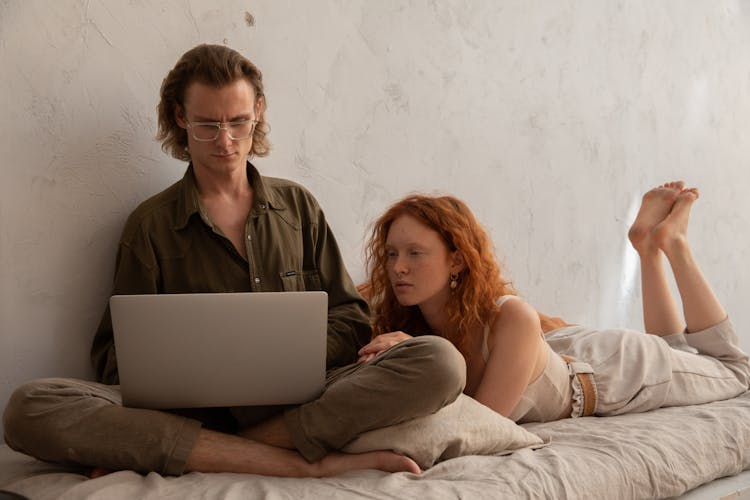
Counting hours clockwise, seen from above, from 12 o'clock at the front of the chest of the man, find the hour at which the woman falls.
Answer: The woman is roughly at 9 o'clock from the man.

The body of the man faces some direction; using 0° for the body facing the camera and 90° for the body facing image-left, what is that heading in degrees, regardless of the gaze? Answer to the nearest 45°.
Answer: approximately 0°
